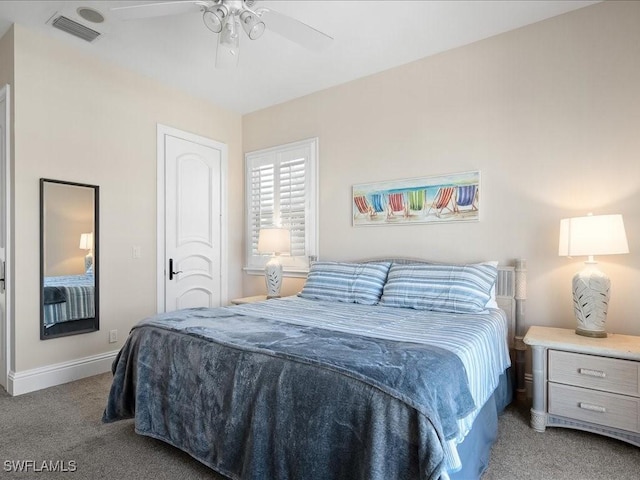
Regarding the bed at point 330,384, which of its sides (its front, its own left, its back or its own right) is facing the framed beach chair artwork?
back

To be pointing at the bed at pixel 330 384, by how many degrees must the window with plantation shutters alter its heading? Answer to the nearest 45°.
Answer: approximately 45° to its left

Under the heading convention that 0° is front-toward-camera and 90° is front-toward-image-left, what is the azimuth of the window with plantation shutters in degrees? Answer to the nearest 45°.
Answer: approximately 45°

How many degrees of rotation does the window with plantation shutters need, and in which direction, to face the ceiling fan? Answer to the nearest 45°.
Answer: approximately 45° to its left

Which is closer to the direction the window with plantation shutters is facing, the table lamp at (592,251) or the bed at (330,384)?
the bed

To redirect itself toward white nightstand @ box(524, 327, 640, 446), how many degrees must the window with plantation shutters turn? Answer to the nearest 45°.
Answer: approximately 90° to its left

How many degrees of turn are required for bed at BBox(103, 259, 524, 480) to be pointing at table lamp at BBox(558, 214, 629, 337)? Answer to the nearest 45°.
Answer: approximately 135° to its left

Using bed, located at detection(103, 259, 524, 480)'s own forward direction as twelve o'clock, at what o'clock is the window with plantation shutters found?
The window with plantation shutters is roughly at 4 o'clock from the bed.
